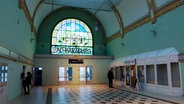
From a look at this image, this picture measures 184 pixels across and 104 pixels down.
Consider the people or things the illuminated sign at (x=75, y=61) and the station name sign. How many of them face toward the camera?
2

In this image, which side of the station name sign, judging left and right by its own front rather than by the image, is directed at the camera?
front

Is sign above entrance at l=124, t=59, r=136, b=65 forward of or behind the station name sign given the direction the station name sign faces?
forward

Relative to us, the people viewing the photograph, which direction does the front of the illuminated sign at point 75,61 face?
facing the viewer

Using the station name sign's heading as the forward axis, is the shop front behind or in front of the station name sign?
in front

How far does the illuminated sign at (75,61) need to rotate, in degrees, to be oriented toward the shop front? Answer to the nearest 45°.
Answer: approximately 45° to its left
